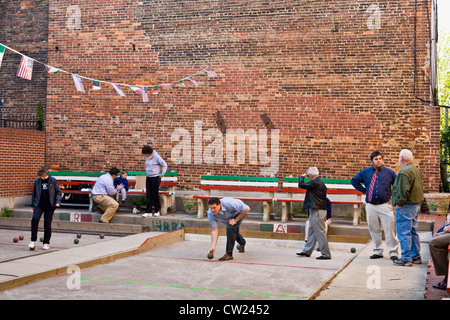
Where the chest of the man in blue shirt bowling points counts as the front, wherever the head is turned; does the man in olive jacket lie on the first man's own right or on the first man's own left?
on the first man's own left

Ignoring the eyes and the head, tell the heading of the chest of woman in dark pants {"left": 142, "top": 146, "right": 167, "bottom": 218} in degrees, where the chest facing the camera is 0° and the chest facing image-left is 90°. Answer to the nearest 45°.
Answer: approximately 45°

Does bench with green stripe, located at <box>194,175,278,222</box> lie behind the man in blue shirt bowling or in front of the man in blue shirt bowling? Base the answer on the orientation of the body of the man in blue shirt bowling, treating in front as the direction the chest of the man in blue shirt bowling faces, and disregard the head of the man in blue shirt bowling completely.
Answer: behind

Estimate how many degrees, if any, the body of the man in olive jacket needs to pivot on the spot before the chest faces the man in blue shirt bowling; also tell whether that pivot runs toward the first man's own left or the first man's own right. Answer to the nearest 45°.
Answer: approximately 45° to the first man's own left

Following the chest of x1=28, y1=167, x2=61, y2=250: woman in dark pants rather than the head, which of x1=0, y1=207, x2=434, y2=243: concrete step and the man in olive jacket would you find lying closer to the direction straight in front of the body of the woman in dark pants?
the man in olive jacket

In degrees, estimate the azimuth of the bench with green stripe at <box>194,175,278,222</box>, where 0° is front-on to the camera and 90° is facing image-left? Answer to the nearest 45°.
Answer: approximately 0°

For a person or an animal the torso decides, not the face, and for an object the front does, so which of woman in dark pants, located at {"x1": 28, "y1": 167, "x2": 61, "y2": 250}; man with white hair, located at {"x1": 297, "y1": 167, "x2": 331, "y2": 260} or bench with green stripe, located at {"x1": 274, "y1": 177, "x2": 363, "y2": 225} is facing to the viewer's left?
the man with white hair

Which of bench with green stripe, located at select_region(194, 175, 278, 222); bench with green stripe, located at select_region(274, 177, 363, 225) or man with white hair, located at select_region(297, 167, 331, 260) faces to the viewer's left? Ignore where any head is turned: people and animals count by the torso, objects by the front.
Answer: the man with white hair

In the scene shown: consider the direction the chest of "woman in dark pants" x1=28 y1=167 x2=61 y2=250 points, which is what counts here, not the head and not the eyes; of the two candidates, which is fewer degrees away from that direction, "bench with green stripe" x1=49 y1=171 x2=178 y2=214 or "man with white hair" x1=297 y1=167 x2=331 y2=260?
the man with white hair
